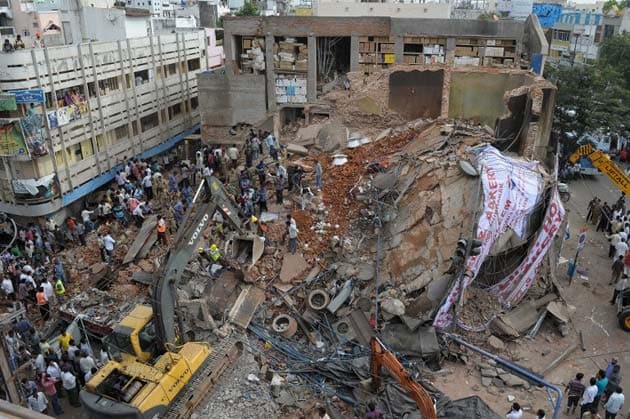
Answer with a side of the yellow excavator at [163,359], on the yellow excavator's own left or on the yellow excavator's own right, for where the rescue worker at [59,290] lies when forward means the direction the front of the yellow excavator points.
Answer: on the yellow excavator's own left

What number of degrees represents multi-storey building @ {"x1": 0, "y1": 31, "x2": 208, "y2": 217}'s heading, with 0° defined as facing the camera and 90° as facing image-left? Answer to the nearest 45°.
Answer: approximately 315°

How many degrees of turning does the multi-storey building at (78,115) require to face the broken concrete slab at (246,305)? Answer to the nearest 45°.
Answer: approximately 45° to its right

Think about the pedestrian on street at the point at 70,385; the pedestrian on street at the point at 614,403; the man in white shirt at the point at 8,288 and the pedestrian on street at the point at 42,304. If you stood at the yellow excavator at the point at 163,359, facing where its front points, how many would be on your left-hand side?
3

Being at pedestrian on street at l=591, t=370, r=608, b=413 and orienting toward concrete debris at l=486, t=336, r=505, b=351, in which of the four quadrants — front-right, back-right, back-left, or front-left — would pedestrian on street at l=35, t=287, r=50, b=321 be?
front-left

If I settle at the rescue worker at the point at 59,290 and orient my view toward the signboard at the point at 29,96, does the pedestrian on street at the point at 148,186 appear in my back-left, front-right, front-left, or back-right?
front-right

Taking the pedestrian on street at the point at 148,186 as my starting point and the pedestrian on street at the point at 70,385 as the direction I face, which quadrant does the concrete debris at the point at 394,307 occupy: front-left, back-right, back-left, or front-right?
front-left

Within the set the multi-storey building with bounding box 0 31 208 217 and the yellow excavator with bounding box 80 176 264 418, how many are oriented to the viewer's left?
0

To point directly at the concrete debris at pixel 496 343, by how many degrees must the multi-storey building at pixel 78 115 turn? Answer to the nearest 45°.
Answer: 0° — it already faces it

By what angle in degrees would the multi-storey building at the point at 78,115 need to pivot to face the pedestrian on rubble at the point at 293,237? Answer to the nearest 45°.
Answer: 0° — it already faces them

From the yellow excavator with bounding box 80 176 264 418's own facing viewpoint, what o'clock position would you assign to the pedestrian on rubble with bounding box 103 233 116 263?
The pedestrian on rubble is roughly at 10 o'clock from the yellow excavator.

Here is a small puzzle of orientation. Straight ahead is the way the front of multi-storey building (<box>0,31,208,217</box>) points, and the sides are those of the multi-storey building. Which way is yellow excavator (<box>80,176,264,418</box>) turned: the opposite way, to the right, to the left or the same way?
to the left

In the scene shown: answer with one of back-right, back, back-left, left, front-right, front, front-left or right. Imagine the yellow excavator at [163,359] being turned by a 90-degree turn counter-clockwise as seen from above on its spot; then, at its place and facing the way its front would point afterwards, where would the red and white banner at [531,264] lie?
back-right

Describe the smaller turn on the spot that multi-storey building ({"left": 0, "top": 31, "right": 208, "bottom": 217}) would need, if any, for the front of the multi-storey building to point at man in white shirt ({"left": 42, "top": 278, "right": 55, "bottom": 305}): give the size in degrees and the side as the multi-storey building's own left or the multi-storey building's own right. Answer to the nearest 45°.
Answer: approximately 45° to the multi-storey building's own right

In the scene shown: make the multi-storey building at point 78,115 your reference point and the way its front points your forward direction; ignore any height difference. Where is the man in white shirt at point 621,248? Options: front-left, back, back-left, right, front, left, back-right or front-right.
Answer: front

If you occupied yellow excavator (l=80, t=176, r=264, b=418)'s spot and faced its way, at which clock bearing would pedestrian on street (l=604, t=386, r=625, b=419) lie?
The pedestrian on street is roughly at 2 o'clock from the yellow excavator.

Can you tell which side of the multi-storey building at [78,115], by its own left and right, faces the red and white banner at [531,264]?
front

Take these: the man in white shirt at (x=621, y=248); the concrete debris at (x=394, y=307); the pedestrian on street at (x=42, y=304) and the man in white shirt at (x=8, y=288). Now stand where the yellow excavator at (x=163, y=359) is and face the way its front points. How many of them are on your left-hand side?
2

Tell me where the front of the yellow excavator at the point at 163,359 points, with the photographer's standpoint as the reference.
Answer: facing away from the viewer and to the right of the viewer
